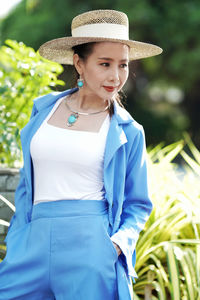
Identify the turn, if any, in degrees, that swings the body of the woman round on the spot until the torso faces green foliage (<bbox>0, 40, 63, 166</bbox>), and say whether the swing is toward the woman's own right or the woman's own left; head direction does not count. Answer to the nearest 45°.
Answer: approximately 135° to the woman's own right

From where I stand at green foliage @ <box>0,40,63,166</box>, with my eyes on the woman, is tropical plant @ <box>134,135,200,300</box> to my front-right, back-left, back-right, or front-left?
front-left

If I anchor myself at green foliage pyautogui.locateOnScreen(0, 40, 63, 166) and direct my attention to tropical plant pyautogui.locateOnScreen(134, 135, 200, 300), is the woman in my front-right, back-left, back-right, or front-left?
front-right

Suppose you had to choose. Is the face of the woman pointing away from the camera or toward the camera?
toward the camera
